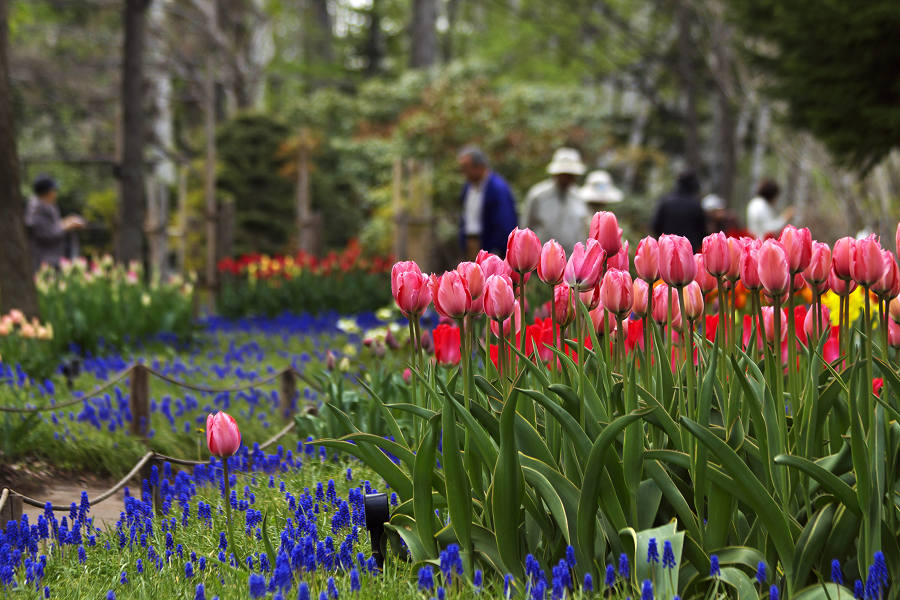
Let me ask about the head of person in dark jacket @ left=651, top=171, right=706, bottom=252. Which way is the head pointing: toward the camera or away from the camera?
away from the camera

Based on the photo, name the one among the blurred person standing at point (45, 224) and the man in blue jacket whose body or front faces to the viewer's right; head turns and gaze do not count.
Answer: the blurred person standing

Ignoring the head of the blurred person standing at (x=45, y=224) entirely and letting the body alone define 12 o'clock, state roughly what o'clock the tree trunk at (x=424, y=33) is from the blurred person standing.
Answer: The tree trunk is roughly at 10 o'clock from the blurred person standing.

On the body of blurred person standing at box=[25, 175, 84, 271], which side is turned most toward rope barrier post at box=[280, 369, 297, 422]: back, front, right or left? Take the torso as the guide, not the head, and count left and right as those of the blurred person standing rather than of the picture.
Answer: right

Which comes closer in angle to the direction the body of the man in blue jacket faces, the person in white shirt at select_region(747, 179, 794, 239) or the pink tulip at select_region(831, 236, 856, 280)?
the pink tulip

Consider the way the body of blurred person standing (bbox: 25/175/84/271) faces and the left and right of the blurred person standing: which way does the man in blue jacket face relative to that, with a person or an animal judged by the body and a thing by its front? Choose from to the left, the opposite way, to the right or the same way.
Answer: the opposite way

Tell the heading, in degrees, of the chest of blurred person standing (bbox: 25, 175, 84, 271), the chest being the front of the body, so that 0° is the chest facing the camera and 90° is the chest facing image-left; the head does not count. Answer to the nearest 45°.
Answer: approximately 270°

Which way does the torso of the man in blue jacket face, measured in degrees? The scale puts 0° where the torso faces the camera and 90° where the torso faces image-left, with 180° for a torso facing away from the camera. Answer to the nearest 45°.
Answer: approximately 45°

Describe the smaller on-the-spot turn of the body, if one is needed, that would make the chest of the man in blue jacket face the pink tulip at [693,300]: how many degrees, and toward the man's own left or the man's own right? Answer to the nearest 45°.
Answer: approximately 45° to the man's own left

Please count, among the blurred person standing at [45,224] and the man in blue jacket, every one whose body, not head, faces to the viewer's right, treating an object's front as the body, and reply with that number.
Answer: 1

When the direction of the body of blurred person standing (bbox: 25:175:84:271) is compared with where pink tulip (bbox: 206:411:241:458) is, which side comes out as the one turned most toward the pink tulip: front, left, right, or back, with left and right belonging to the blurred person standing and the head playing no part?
right

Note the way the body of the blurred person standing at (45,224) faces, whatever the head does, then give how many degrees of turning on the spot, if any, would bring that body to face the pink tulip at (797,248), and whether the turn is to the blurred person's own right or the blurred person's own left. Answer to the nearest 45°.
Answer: approximately 90° to the blurred person's own right

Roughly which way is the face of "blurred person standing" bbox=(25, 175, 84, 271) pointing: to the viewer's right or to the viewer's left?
to the viewer's right

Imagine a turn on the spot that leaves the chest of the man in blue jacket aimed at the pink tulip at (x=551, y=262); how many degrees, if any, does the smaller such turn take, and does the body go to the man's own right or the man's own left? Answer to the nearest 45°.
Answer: approximately 45° to the man's own left

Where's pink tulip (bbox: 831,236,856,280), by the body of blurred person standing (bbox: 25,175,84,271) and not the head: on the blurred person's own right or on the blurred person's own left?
on the blurred person's own right
